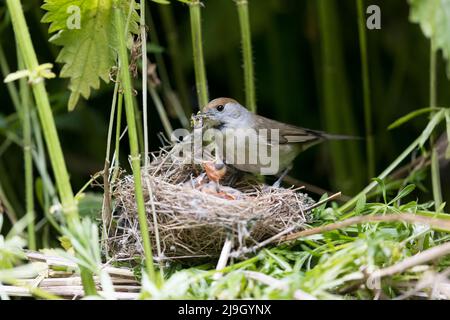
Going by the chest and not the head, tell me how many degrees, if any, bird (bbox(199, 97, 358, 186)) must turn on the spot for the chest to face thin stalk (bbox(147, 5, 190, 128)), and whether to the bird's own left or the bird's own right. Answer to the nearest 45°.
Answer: approximately 45° to the bird's own right

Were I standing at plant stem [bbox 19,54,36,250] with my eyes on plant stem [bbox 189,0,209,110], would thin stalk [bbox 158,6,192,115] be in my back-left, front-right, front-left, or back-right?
front-left

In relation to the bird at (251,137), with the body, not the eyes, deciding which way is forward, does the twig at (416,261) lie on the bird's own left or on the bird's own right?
on the bird's own left

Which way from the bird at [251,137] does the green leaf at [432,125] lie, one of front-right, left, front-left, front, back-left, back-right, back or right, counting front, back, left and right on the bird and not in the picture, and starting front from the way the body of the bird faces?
back-left

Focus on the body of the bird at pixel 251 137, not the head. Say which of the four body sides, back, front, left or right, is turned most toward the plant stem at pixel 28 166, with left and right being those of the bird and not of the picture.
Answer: front

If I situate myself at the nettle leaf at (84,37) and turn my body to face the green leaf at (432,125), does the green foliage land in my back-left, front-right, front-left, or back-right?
front-right

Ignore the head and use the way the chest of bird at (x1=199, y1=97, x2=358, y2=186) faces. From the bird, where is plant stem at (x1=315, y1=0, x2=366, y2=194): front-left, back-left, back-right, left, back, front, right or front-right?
back-right

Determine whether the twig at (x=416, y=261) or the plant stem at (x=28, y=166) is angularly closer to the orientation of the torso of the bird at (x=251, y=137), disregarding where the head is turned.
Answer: the plant stem

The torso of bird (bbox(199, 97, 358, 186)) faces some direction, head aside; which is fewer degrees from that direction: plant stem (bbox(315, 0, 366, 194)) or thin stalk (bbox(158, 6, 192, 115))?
the thin stalk

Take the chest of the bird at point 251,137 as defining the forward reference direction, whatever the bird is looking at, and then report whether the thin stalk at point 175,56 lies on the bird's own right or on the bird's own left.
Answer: on the bird's own right

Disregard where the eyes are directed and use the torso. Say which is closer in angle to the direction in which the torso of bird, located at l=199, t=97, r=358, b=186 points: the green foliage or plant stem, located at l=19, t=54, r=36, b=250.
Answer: the plant stem

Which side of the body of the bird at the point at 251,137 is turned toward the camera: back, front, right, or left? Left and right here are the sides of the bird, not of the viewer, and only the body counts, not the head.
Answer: left
